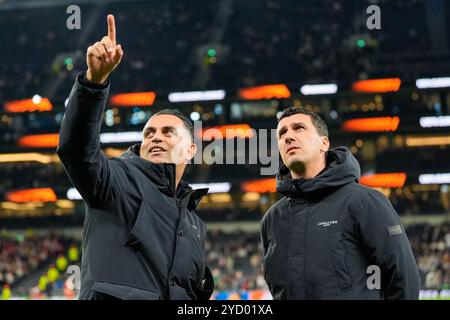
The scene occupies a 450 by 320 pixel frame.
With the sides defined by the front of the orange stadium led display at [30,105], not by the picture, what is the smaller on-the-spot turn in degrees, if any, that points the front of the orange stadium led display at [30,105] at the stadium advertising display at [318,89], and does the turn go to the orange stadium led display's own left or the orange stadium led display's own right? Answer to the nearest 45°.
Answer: approximately 45° to the orange stadium led display's own left

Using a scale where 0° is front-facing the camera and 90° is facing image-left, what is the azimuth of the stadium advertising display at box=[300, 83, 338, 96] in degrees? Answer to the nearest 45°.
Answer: approximately 0°

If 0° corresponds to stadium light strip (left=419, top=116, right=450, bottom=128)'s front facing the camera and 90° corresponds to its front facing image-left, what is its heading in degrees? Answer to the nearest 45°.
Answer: approximately 0°

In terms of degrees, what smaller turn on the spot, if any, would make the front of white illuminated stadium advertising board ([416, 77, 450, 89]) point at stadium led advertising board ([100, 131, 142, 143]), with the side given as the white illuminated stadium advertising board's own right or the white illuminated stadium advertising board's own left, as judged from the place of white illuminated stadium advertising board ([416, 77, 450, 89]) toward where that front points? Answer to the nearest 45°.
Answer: approximately 90° to the white illuminated stadium advertising board's own right

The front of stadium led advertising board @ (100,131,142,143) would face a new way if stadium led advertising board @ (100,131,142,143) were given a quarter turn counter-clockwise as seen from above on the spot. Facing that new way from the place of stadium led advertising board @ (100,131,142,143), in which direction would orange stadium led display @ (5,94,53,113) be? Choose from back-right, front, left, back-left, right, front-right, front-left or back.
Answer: back-left

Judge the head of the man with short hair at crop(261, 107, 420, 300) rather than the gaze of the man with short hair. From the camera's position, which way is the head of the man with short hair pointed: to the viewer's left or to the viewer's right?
to the viewer's left

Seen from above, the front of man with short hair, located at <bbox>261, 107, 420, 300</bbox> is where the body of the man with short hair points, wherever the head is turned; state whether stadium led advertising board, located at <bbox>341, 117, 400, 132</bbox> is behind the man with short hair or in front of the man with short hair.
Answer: behind

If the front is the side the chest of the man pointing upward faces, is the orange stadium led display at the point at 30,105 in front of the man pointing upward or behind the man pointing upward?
behind
